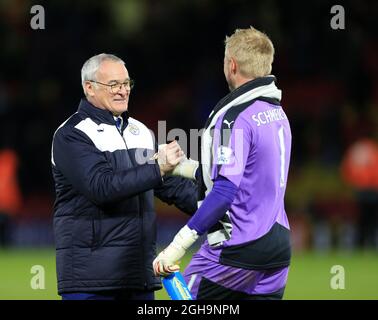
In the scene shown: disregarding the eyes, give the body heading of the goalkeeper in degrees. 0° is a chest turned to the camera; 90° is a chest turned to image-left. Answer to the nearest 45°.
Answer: approximately 135°

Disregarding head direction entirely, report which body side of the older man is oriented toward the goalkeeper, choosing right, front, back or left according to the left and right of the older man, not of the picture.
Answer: front

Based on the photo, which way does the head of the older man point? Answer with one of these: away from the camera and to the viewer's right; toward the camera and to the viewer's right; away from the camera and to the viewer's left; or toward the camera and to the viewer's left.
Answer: toward the camera and to the viewer's right

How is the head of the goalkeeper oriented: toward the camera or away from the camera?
away from the camera

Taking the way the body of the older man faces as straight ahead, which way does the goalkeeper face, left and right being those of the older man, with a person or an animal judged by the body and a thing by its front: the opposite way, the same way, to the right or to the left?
the opposite way

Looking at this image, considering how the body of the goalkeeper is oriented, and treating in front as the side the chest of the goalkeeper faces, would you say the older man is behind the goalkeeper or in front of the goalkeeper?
in front

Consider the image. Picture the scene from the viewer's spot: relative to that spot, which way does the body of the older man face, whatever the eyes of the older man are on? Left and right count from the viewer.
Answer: facing the viewer and to the right of the viewer
